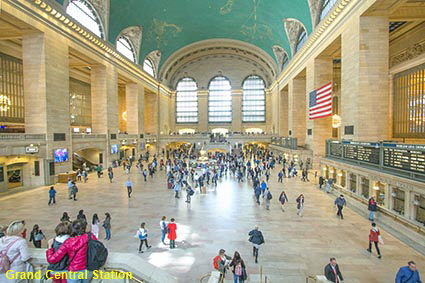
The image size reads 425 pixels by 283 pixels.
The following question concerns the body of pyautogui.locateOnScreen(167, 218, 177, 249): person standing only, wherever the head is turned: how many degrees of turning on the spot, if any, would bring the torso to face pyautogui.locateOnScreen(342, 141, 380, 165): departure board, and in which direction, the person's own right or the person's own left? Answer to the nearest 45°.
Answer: approximately 90° to the person's own right

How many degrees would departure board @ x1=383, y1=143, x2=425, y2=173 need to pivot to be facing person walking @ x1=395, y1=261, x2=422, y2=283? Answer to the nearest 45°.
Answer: approximately 45° to its left

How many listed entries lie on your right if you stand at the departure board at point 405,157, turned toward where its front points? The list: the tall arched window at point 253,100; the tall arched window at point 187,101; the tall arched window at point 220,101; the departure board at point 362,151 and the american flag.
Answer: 5

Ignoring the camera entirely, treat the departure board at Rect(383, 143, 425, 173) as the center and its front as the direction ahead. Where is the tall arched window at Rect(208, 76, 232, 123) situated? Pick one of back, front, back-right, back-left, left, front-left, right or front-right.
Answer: right

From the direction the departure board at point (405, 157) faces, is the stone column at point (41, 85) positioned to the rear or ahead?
ahead

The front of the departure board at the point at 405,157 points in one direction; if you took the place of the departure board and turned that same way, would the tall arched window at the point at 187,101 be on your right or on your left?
on your right

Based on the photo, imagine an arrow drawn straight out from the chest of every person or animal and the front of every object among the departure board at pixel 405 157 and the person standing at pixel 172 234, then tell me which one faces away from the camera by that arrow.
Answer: the person standing

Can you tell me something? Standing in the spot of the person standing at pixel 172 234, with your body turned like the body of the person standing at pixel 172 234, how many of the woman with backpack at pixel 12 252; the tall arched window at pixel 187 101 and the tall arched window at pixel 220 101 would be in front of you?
2

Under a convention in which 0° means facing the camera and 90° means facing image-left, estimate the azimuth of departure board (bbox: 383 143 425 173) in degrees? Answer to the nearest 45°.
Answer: approximately 45°

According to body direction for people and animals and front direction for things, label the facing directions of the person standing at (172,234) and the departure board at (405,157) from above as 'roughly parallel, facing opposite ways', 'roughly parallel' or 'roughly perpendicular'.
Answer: roughly perpendicular

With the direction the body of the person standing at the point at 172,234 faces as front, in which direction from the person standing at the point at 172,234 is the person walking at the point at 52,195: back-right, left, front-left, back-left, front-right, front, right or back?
front-left

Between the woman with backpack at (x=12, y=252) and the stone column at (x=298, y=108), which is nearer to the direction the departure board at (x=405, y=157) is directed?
the woman with backpack

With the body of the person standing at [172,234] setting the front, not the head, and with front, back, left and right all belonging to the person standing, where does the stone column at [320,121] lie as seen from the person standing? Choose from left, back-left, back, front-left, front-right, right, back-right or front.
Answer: front-right

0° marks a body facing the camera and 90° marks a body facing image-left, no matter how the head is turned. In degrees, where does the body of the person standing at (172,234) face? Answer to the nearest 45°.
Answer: approximately 180°

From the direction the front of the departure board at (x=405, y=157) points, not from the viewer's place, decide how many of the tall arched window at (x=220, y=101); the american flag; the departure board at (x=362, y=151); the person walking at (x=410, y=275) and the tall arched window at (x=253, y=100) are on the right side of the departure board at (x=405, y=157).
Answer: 4

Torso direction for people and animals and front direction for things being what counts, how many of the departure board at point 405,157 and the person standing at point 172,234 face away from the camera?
1

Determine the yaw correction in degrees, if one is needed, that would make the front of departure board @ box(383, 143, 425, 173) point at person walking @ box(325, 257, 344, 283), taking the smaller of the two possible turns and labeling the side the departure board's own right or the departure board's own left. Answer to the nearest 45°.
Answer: approximately 45° to the departure board's own left
